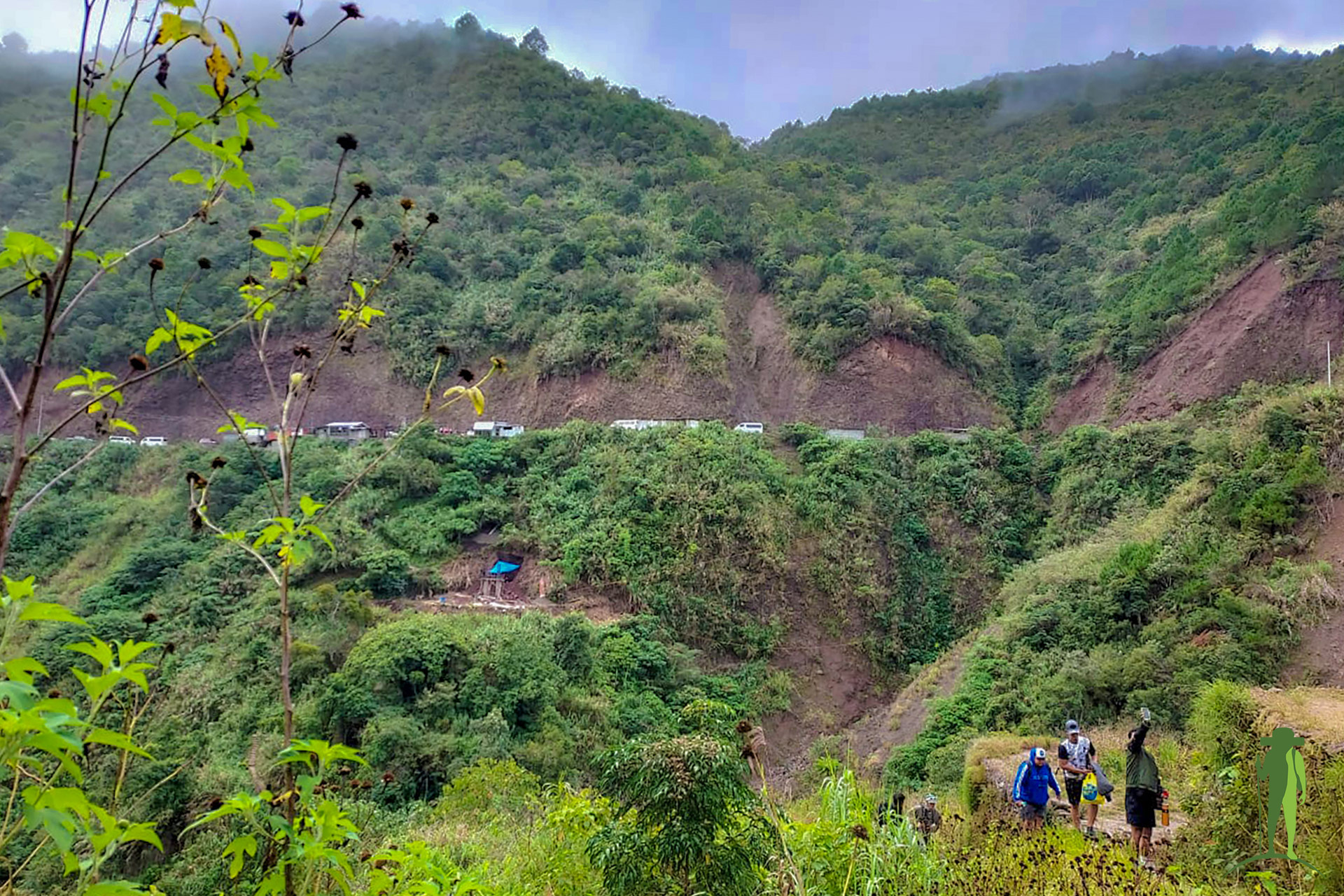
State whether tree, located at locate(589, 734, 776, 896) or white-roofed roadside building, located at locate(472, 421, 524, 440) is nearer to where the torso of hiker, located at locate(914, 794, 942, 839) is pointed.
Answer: the tree

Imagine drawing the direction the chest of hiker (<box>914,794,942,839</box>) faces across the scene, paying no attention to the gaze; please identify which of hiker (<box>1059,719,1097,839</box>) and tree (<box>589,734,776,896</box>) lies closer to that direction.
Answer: the tree

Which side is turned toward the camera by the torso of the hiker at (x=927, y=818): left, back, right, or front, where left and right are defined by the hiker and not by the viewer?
front

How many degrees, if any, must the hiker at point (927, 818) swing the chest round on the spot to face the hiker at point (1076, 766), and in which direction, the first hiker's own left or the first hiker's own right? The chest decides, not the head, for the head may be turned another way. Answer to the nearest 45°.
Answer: approximately 135° to the first hiker's own left

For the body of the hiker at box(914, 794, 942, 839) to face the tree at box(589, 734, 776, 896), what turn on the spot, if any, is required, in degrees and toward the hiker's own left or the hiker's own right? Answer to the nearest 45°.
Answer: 0° — they already face it

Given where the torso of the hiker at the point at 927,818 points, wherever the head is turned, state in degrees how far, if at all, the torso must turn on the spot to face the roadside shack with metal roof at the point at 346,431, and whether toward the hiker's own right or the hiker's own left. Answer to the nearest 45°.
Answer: approximately 135° to the hiker's own right

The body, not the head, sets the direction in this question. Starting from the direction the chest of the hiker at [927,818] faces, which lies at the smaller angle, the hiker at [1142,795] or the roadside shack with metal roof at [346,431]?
the hiker

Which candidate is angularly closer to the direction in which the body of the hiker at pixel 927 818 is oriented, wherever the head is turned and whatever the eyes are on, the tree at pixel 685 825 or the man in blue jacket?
the tree

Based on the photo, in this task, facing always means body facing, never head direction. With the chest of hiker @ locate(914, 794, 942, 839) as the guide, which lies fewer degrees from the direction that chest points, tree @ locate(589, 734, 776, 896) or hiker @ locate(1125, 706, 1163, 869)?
the tree

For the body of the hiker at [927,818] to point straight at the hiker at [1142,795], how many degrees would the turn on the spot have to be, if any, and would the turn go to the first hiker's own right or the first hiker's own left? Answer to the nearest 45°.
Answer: approximately 90° to the first hiker's own left

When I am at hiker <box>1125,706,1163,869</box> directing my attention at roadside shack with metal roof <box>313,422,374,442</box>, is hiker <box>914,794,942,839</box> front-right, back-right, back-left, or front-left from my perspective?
front-left
